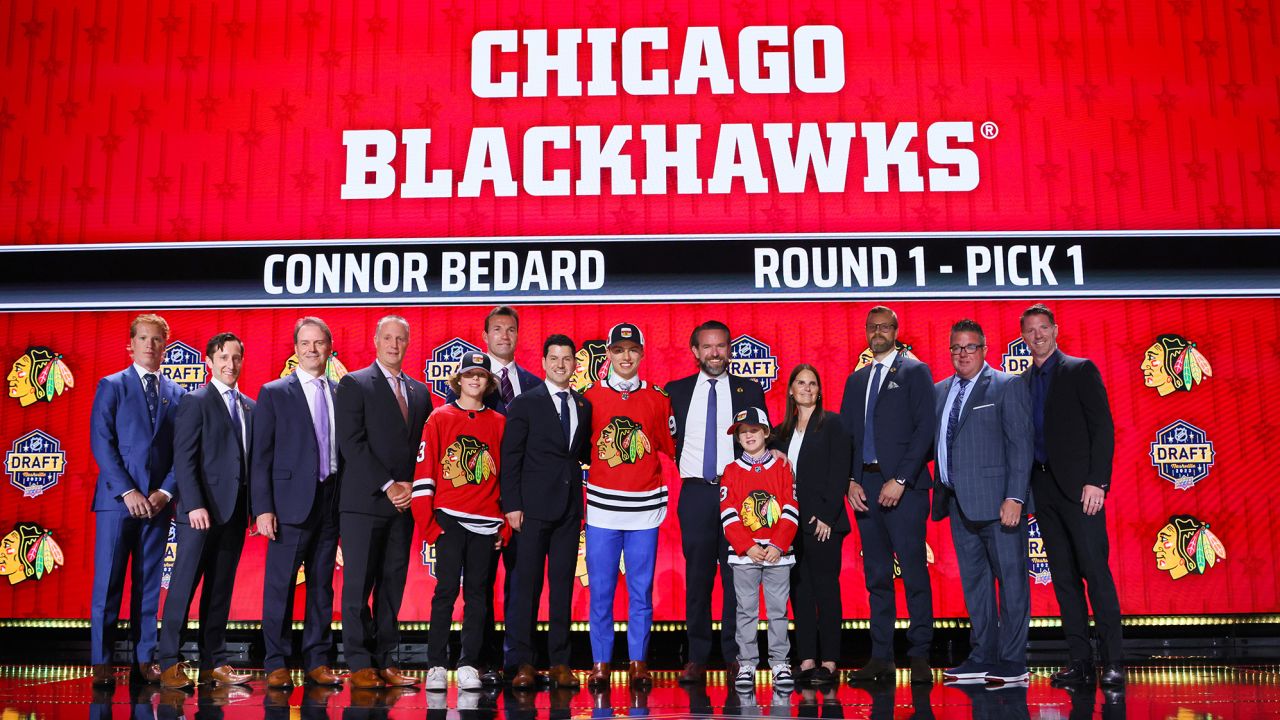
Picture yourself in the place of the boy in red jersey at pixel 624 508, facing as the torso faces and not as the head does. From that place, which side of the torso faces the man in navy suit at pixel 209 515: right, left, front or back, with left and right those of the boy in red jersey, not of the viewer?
right

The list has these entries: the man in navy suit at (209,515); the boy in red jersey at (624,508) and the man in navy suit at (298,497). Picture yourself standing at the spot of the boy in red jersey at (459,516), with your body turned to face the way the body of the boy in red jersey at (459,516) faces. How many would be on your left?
1

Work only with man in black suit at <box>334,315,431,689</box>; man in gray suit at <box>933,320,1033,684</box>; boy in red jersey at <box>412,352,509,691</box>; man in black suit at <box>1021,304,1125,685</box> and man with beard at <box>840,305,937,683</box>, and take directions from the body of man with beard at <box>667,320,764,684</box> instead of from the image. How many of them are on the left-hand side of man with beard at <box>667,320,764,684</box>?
3

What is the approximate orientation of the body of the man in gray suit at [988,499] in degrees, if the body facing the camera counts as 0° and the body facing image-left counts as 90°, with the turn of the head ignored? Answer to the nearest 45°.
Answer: approximately 45°

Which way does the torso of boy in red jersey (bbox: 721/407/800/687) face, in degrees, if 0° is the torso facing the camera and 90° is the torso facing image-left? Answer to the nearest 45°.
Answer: approximately 0°

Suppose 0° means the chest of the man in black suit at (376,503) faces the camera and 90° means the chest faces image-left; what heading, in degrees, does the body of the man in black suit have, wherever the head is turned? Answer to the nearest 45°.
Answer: approximately 315°

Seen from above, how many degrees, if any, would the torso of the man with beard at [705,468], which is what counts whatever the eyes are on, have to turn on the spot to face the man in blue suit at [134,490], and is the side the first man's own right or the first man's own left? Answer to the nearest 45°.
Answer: approximately 90° to the first man's own right

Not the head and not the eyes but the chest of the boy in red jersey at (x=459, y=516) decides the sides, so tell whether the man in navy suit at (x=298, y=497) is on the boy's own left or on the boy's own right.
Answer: on the boy's own right

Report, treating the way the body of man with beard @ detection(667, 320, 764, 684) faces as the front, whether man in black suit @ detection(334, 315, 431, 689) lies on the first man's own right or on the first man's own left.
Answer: on the first man's own right

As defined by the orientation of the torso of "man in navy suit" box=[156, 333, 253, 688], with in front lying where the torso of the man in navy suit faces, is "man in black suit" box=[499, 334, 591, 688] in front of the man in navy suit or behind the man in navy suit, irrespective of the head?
in front

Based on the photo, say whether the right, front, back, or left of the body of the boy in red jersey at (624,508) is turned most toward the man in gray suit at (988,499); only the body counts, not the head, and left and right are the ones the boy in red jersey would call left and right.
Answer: left

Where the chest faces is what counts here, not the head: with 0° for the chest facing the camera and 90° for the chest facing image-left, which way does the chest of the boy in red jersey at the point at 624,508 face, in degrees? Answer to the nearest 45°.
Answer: approximately 0°

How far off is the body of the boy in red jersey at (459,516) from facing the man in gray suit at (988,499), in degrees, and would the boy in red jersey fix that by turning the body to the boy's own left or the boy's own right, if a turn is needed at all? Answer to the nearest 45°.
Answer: approximately 90° to the boy's own left
